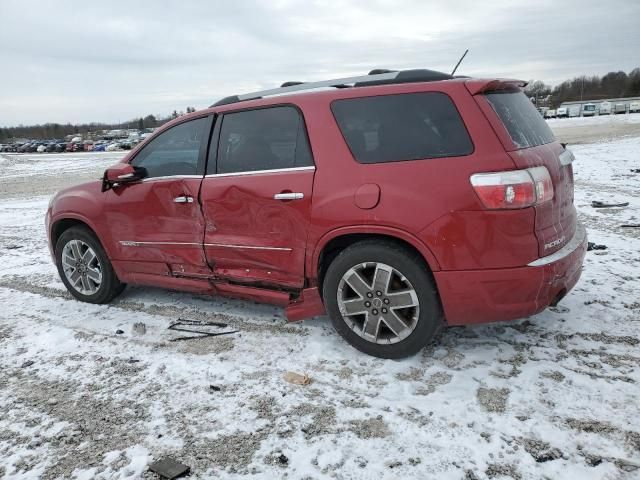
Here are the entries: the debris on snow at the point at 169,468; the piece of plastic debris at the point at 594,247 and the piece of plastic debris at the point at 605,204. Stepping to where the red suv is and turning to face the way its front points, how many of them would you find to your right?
2

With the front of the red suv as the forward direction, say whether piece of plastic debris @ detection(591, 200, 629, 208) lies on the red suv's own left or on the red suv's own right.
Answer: on the red suv's own right

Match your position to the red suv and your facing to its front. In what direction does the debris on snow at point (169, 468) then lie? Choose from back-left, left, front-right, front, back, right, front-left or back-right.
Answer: left

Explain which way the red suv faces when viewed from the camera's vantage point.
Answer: facing away from the viewer and to the left of the viewer

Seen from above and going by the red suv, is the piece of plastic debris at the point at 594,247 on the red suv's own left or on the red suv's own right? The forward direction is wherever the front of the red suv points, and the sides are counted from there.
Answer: on the red suv's own right

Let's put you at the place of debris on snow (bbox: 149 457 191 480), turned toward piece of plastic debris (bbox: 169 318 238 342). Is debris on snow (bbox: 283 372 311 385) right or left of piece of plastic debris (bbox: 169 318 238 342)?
right
